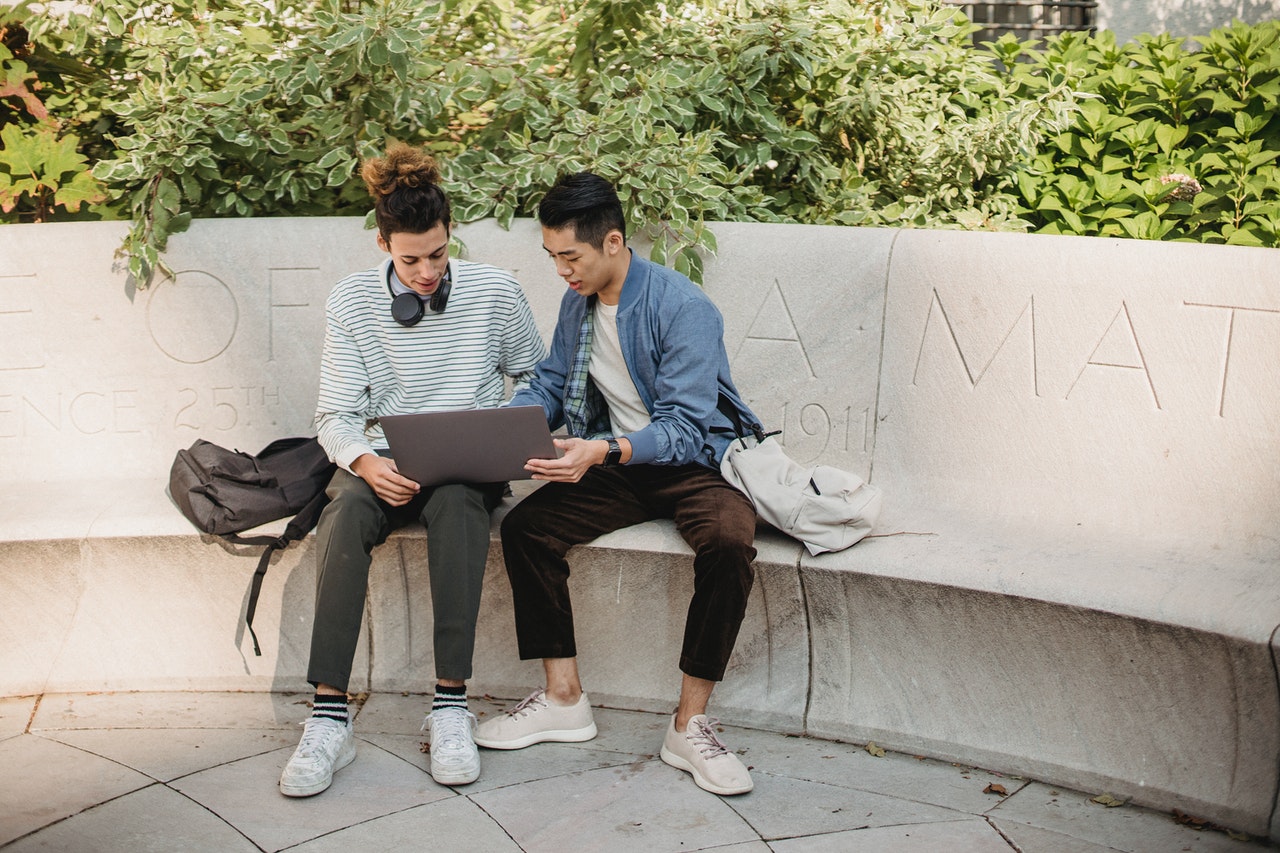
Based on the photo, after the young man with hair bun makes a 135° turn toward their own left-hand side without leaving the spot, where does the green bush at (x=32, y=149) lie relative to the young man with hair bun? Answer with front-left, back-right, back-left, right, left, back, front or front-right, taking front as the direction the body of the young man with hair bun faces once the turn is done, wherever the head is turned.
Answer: left

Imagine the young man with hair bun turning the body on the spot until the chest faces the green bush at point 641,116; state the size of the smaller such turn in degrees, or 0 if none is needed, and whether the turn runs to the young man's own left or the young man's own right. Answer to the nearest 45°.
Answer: approximately 135° to the young man's own left

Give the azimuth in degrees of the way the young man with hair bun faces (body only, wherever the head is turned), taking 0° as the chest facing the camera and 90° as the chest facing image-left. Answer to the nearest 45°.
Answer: approximately 0°

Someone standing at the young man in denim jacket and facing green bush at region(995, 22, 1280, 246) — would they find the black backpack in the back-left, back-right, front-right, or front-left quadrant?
back-left

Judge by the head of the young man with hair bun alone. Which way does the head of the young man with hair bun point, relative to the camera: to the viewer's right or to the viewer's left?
to the viewer's right

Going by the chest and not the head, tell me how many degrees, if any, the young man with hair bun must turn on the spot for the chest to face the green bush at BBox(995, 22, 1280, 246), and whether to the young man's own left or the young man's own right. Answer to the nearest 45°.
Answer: approximately 90° to the young man's own left

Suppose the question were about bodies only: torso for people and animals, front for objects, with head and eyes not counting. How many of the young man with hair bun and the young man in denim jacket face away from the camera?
0

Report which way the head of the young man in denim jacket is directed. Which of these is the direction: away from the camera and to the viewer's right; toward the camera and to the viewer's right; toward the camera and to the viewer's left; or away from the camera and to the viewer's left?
toward the camera and to the viewer's left

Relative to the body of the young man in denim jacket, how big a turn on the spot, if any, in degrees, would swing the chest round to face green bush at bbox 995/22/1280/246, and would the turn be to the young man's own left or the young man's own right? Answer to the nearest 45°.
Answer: approximately 180°

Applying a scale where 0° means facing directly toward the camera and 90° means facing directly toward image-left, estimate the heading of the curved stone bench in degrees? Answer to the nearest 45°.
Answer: approximately 0°

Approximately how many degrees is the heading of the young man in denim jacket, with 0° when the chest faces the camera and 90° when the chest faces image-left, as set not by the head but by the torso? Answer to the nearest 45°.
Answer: approximately 45°

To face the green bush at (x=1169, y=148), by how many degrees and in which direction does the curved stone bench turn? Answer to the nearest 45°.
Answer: approximately 135° to its left

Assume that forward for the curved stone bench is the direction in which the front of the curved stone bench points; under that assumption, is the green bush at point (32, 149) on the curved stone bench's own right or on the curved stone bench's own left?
on the curved stone bench's own right
